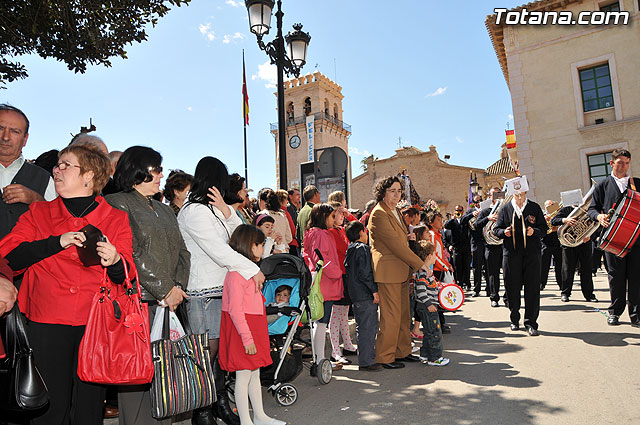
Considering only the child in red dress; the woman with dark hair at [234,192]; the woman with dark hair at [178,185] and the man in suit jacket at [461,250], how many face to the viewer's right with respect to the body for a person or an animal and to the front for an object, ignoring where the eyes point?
3

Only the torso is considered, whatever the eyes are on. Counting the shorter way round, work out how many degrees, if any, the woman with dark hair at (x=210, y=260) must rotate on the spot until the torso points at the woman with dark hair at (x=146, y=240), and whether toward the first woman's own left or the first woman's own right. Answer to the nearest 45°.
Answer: approximately 135° to the first woman's own right

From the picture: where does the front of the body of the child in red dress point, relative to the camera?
to the viewer's right

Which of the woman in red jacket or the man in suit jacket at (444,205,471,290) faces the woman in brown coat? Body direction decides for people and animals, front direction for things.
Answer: the man in suit jacket

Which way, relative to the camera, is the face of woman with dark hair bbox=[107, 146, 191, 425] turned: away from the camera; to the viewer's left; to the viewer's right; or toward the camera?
to the viewer's right

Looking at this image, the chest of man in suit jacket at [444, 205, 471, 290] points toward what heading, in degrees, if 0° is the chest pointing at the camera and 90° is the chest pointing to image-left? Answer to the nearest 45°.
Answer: approximately 0°
